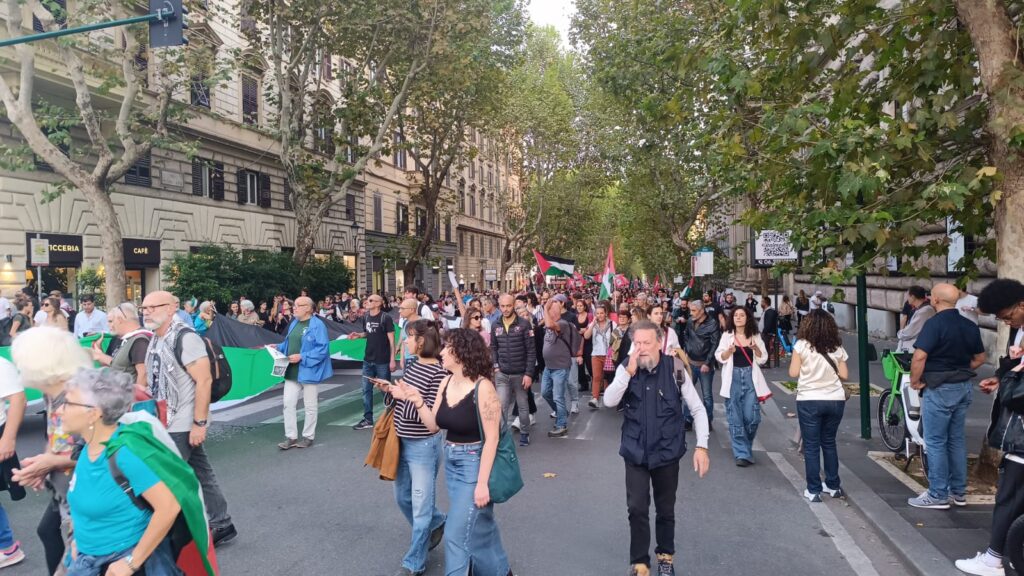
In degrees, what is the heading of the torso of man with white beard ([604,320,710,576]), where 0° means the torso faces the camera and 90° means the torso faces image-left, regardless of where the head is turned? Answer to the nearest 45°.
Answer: approximately 0°

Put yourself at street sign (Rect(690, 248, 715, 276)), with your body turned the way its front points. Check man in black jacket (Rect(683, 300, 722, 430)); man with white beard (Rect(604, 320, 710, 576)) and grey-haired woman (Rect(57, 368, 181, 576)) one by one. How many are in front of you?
3

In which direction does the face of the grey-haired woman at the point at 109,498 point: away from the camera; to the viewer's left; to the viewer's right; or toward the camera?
to the viewer's left

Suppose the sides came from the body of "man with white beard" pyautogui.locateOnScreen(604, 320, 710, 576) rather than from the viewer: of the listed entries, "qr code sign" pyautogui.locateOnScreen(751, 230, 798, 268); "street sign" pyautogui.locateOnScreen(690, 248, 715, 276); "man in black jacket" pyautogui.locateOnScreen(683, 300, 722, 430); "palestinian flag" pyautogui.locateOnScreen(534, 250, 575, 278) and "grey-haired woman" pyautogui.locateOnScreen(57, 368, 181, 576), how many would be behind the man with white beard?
4

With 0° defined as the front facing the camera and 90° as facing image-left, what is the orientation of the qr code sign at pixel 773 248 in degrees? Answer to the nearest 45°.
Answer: approximately 0°

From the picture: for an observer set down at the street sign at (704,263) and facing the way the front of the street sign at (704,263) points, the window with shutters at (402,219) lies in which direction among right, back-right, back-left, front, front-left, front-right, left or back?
back-right
